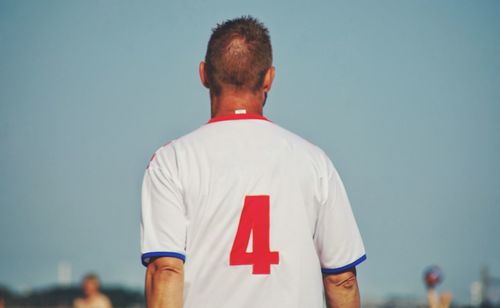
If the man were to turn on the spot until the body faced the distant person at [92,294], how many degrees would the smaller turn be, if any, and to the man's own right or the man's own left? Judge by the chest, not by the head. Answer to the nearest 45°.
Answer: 0° — they already face them

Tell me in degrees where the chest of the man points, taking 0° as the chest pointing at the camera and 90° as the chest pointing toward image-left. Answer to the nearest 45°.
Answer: approximately 180°

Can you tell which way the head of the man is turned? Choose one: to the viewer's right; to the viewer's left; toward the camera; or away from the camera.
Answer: away from the camera
